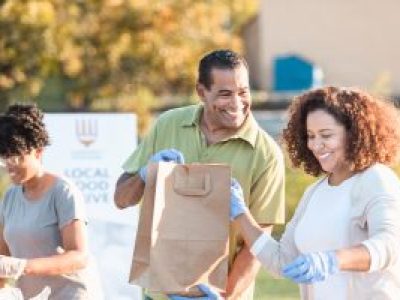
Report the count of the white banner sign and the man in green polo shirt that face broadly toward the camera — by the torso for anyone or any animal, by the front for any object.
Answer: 2

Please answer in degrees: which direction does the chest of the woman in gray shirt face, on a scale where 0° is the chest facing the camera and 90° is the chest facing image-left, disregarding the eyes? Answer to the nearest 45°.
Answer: approximately 45°

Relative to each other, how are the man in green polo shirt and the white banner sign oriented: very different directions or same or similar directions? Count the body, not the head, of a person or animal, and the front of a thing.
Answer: same or similar directions

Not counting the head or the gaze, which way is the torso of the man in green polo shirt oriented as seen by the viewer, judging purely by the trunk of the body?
toward the camera

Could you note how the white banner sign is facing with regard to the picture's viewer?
facing the viewer

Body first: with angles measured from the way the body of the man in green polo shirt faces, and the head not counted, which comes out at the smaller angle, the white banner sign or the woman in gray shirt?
the woman in gray shirt

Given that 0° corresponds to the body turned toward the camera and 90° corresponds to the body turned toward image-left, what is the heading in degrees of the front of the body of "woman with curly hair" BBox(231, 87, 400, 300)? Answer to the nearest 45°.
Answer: approximately 45°

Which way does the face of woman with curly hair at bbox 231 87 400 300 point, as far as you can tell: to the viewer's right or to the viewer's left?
to the viewer's left

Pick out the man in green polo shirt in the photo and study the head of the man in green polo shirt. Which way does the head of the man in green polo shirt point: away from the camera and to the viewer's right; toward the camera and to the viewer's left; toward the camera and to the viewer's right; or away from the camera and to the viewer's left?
toward the camera and to the viewer's right

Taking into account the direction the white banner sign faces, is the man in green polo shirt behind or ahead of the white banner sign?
ahead
